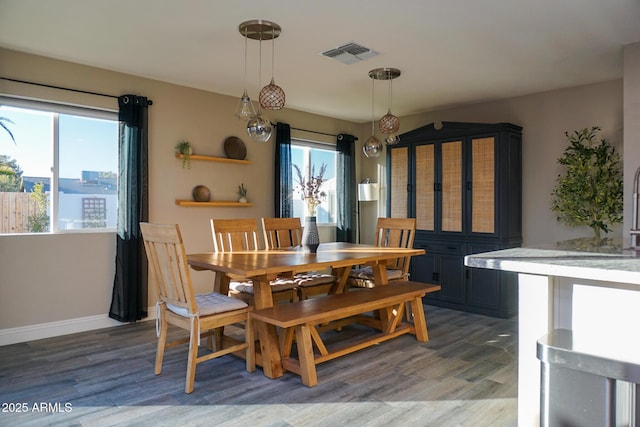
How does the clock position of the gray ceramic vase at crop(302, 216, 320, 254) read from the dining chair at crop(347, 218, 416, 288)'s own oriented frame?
The gray ceramic vase is roughly at 12 o'clock from the dining chair.

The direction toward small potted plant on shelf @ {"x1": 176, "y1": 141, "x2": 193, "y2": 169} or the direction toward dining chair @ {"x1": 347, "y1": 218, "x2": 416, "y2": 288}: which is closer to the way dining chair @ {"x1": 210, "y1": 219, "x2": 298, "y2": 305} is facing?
the dining chair

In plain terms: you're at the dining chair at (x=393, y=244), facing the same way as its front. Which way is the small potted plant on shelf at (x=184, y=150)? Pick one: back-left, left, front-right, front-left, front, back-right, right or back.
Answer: front-right

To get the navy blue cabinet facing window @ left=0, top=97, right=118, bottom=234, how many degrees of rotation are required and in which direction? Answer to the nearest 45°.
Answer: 0° — it already faces it

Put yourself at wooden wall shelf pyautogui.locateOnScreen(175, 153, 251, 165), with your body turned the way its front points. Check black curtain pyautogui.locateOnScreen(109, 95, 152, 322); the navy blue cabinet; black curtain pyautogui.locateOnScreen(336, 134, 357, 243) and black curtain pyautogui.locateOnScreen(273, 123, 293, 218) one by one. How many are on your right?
1

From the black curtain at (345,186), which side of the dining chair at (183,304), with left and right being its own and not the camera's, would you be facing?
front

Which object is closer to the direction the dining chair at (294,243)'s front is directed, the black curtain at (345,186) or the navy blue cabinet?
the navy blue cabinet

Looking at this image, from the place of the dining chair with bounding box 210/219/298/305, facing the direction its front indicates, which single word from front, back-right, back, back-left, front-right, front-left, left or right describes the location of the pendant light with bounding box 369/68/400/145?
front-left

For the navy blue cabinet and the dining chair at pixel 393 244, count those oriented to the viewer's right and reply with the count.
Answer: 0

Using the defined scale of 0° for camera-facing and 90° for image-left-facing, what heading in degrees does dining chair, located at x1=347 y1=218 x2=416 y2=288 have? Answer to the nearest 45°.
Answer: approximately 45°

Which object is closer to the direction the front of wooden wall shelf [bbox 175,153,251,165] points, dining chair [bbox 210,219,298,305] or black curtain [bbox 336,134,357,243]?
the dining chair

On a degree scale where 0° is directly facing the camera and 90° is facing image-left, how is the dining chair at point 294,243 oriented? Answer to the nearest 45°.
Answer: approximately 315°

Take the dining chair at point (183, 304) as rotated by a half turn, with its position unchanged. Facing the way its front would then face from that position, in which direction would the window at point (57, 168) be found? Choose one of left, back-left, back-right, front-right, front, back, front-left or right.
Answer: right

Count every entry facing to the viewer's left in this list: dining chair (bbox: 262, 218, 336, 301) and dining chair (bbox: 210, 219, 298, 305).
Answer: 0

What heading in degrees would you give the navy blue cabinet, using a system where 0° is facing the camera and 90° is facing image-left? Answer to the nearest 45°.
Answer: approximately 45°
